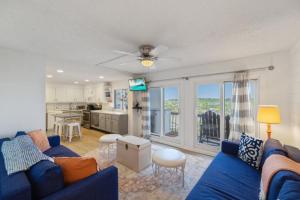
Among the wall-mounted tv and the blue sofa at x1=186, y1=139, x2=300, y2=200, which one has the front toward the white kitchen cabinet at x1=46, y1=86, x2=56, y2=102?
the blue sofa

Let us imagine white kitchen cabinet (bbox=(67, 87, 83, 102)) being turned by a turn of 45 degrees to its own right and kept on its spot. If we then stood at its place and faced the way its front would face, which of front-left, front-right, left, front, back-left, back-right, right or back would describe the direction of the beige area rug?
front-left

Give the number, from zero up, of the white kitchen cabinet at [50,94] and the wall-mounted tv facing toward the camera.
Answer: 2

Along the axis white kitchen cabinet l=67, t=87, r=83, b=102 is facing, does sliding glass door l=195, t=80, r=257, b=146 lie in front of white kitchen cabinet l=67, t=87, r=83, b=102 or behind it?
in front

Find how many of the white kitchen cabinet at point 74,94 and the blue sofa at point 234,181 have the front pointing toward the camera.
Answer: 1

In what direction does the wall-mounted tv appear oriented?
toward the camera

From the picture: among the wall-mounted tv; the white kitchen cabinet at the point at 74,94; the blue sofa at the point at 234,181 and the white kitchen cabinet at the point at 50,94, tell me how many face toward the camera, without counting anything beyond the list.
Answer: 3

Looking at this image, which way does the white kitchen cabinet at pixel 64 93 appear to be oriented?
toward the camera

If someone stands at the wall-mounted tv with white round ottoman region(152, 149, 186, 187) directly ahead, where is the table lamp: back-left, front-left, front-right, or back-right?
front-left

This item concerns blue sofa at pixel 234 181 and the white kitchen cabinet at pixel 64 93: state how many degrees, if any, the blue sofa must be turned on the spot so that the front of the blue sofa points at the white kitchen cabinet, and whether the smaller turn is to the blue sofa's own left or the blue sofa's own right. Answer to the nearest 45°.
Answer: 0° — it already faces it

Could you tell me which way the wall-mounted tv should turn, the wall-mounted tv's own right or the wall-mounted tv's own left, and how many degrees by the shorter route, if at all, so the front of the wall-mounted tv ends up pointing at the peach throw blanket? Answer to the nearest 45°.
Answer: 0° — it already faces it

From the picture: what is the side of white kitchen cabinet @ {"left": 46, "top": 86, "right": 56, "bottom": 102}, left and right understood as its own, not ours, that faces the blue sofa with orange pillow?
front

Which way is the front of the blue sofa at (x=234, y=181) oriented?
to the viewer's left

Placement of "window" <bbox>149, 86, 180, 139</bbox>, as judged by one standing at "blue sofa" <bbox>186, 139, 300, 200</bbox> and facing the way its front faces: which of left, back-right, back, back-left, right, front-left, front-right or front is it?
front-right

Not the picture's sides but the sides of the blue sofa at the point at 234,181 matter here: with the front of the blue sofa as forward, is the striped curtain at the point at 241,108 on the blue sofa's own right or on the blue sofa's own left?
on the blue sofa's own right
